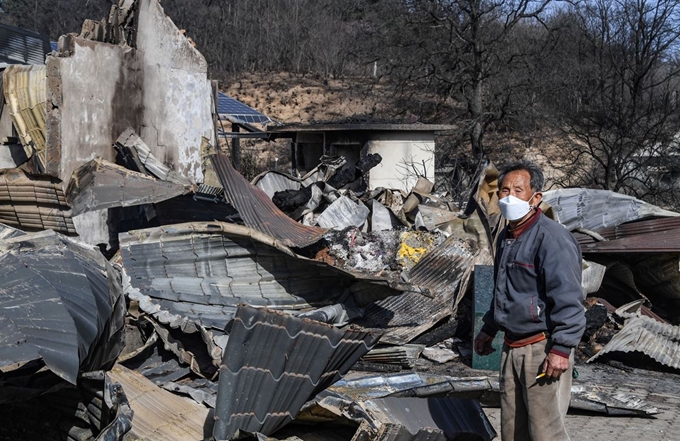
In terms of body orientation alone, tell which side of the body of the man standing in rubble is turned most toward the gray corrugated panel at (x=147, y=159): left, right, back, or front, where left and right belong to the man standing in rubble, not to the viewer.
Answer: right

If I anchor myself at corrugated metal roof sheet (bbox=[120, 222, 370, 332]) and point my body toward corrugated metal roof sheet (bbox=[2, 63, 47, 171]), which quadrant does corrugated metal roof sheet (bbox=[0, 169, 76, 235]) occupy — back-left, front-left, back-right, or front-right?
front-left

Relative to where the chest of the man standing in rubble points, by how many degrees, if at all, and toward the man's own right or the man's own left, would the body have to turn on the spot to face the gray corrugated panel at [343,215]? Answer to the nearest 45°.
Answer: approximately 90° to the man's own right

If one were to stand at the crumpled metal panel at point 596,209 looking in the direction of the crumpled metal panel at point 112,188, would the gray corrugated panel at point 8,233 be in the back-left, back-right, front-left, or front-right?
front-left

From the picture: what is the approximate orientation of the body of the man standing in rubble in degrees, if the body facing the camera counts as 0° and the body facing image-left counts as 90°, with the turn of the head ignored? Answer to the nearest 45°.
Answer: approximately 45°

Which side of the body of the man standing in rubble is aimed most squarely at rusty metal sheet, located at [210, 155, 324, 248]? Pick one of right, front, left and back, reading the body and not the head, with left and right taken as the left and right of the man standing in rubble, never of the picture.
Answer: right

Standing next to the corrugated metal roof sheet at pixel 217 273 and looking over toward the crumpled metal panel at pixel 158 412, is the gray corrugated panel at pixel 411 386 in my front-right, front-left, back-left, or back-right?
front-left

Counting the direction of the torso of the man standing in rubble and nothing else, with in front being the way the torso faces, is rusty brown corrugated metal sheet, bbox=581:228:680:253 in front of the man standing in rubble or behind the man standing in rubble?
behind

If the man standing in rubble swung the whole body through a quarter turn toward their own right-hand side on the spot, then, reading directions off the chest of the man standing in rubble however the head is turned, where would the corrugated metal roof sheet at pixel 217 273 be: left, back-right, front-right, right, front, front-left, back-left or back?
front

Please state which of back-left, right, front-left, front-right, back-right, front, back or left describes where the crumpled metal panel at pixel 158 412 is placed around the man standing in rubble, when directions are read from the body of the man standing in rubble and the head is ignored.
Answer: front-right

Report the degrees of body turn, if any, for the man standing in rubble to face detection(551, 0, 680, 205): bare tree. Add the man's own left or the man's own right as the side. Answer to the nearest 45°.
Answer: approximately 135° to the man's own right
